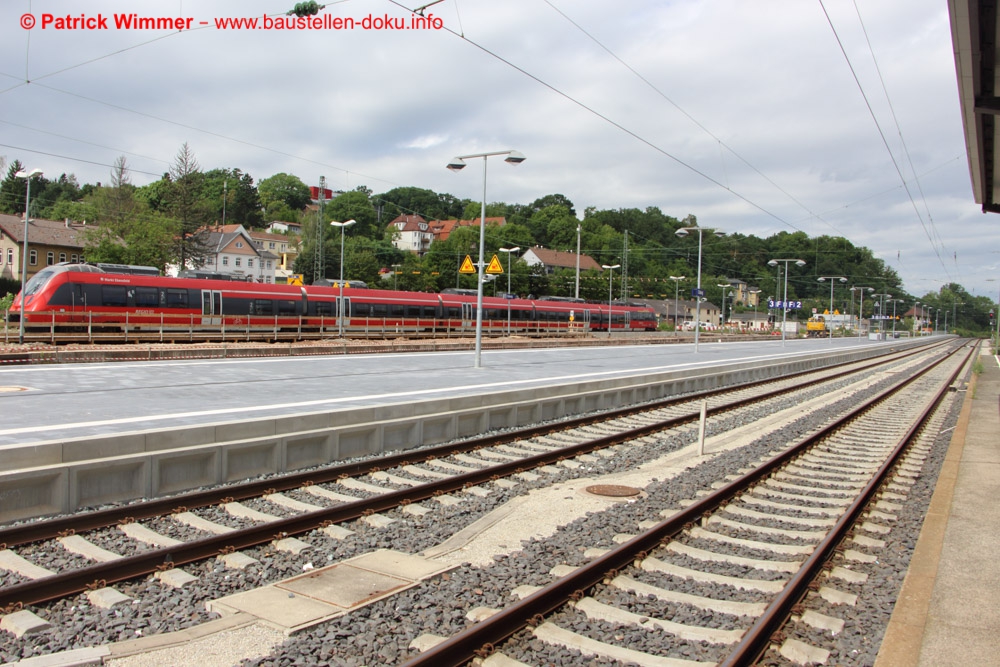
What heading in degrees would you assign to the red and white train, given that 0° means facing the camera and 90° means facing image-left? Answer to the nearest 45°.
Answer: approximately 45°

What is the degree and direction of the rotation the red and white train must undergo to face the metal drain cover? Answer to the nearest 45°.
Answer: approximately 45° to its left

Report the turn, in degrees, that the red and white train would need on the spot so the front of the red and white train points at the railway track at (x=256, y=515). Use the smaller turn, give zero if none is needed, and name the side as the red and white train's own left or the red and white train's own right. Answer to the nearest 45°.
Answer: approximately 45° to the red and white train's own left

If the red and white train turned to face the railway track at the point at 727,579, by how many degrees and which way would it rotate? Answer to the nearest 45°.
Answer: approximately 45° to its left
